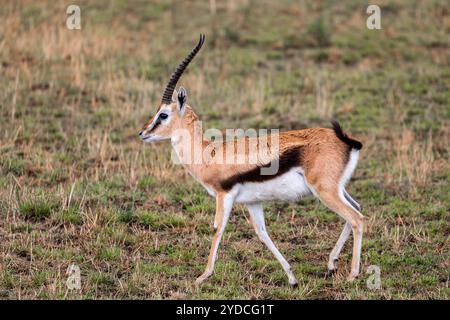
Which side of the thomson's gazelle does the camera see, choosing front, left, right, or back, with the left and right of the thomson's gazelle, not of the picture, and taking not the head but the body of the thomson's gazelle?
left
